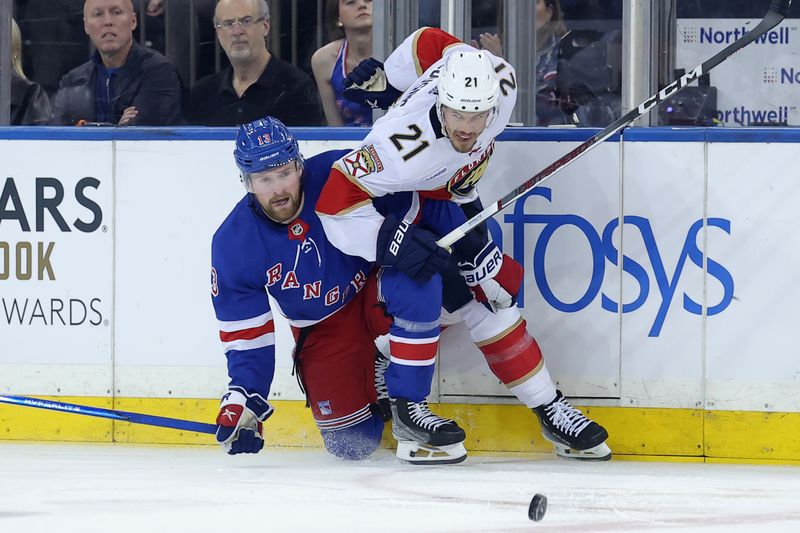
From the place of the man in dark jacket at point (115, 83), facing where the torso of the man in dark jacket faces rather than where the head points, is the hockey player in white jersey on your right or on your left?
on your left

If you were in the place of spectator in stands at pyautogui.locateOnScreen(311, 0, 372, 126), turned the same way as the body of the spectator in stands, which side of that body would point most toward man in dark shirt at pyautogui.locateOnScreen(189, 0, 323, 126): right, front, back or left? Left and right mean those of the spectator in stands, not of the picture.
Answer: right

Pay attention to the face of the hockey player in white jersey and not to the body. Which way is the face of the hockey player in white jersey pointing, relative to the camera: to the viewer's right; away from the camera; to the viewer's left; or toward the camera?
toward the camera

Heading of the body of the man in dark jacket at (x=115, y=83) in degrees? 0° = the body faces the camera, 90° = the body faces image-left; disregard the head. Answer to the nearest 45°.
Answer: approximately 0°

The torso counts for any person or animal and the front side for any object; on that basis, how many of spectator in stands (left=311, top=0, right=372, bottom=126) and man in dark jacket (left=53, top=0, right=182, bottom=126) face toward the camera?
2

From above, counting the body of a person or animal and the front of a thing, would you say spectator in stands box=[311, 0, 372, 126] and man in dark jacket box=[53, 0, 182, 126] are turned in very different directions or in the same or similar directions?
same or similar directions

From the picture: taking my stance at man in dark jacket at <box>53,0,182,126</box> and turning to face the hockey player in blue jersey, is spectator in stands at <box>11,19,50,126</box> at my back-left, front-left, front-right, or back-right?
back-right

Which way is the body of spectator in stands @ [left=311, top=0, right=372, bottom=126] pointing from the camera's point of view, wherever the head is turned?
toward the camera

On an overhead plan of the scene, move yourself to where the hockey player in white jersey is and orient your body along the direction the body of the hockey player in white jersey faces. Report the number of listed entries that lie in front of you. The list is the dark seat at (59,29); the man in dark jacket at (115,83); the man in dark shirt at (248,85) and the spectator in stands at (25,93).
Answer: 0

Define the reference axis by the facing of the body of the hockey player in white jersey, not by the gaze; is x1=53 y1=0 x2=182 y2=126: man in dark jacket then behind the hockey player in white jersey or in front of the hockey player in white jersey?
behind

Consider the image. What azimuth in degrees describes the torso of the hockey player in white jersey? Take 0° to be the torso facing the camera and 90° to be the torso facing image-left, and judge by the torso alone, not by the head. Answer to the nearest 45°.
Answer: approximately 315°

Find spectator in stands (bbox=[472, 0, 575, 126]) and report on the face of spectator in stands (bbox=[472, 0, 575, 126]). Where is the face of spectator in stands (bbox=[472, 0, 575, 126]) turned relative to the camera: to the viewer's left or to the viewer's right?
to the viewer's left
